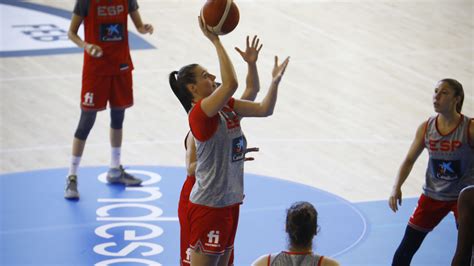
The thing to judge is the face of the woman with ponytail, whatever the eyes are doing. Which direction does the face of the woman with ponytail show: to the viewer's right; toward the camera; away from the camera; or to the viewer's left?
to the viewer's right

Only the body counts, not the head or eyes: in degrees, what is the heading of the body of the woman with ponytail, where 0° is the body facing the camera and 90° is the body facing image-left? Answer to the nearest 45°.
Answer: approximately 315°
